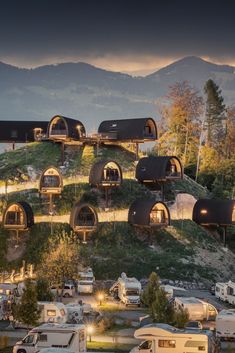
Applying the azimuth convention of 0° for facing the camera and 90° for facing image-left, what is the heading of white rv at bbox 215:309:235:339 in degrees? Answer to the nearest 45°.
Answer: approximately 0°

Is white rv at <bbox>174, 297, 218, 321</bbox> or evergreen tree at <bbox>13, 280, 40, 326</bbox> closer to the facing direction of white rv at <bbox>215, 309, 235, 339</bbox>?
the evergreen tree

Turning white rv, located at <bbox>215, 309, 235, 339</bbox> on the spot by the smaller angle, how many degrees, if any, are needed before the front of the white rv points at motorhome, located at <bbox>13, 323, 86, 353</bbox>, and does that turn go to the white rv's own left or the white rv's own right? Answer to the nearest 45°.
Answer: approximately 45° to the white rv's own right

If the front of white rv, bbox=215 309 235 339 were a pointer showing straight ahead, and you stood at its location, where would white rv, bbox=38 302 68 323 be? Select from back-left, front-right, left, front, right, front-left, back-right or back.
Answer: right

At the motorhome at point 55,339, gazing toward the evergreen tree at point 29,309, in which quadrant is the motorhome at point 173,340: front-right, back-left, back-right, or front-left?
back-right

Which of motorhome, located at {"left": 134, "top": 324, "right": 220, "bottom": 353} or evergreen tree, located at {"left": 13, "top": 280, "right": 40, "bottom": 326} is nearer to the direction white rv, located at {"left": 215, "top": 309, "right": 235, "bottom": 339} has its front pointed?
the motorhome

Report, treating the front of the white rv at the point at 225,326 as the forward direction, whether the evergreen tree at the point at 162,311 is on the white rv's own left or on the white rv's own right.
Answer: on the white rv's own right

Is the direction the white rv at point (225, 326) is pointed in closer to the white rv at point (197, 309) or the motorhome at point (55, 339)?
the motorhome

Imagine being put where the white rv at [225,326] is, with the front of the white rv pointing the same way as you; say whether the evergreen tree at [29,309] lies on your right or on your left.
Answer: on your right
